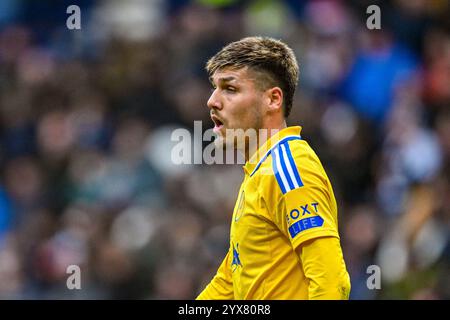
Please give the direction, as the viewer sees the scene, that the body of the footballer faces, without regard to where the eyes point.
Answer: to the viewer's left
